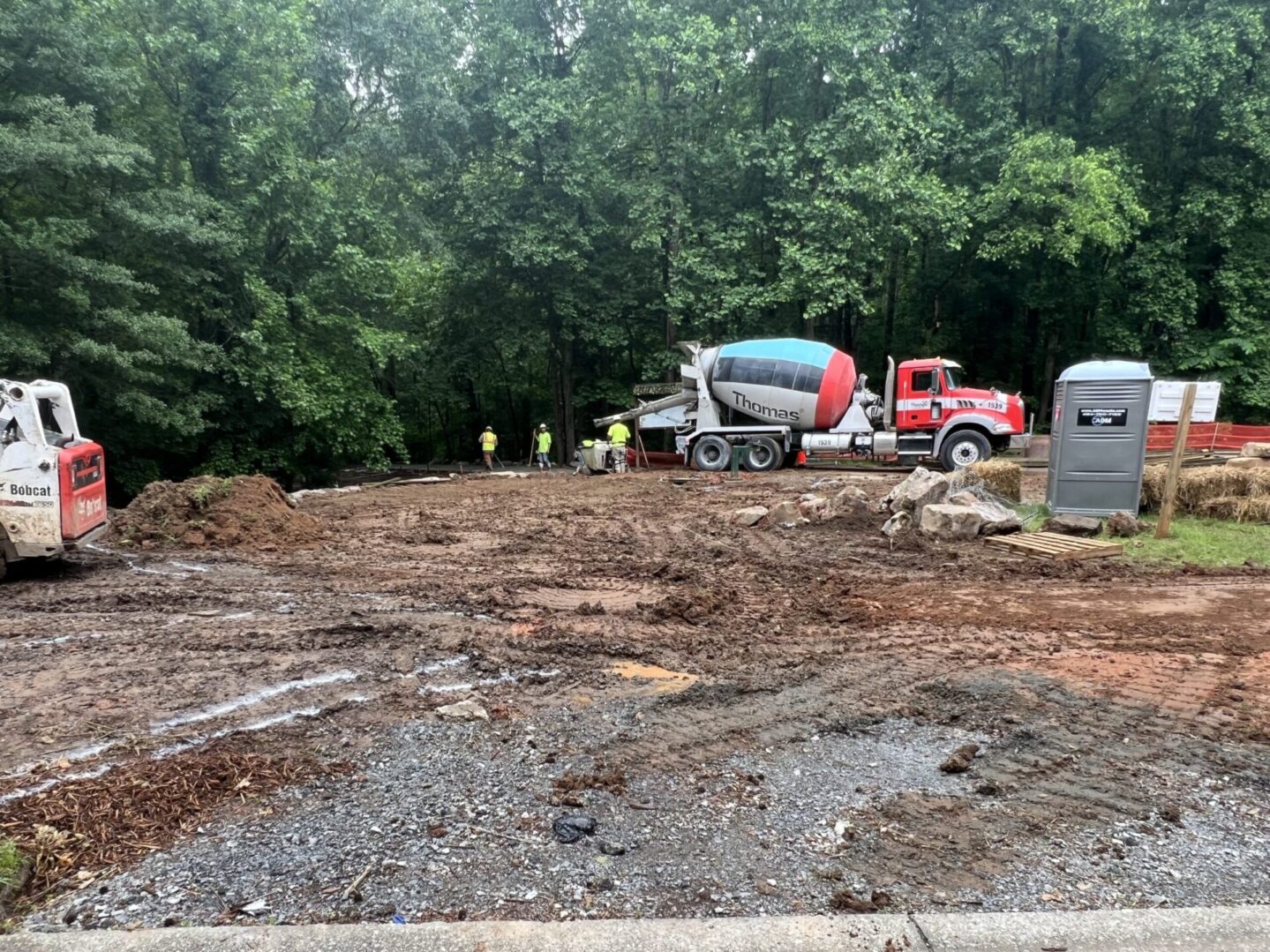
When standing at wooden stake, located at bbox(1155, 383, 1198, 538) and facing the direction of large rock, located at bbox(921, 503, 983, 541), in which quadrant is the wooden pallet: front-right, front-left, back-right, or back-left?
front-left

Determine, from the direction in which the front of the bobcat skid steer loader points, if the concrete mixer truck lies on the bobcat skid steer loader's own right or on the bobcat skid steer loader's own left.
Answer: on the bobcat skid steer loader's own right

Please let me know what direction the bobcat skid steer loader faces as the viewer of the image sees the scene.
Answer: facing away from the viewer and to the left of the viewer

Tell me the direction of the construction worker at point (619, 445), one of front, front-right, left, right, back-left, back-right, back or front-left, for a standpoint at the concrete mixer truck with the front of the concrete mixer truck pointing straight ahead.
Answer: back

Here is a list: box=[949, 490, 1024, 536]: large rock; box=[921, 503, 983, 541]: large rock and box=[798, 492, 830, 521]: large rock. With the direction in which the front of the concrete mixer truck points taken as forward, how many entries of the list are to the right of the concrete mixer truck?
3

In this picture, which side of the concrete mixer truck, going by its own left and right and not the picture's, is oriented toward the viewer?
right

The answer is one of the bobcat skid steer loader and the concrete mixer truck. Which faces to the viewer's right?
the concrete mixer truck

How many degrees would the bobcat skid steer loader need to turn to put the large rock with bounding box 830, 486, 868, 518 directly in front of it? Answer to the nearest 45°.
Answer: approximately 135° to its right

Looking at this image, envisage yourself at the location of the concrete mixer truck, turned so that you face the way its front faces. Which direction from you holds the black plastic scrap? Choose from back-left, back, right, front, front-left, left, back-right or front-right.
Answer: right

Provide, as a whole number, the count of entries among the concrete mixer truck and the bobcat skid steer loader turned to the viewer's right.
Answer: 1

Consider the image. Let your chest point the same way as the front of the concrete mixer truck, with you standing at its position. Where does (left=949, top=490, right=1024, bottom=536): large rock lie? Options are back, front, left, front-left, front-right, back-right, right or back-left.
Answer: right

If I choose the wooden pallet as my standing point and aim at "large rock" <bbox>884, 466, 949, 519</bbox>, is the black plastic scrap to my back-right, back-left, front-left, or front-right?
back-left

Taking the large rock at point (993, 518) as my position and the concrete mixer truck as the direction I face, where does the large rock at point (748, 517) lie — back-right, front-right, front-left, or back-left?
front-left

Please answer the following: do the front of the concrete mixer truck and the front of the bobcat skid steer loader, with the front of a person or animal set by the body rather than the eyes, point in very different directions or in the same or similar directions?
very different directions

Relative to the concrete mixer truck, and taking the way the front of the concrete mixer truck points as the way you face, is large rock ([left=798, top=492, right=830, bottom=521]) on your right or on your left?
on your right
